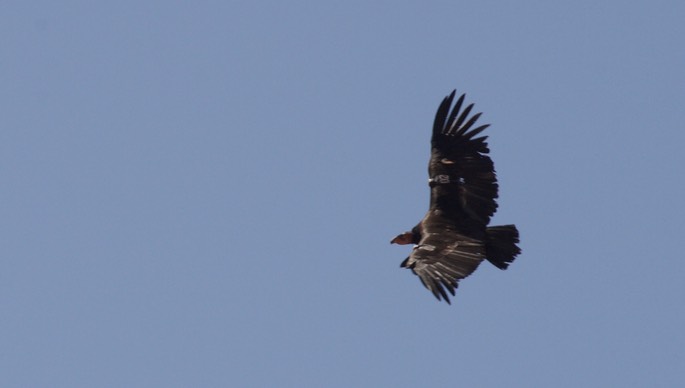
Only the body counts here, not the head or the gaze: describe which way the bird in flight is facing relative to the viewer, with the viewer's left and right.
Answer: facing to the left of the viewer
